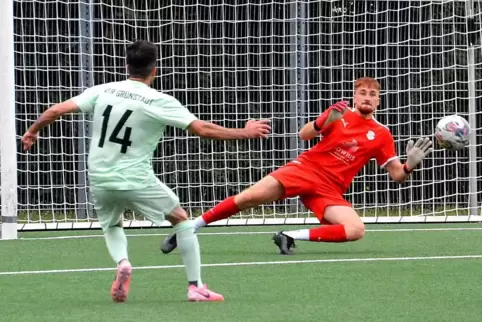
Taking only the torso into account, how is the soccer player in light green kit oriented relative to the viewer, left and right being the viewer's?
facing away from the viewer and to the right of the viewer

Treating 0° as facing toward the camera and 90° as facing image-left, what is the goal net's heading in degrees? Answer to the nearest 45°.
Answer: approximately 0°

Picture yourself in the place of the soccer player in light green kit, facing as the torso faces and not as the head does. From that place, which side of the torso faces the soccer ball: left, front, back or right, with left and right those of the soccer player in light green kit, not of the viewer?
front

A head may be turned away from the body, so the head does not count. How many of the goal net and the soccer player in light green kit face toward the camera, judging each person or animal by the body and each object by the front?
1

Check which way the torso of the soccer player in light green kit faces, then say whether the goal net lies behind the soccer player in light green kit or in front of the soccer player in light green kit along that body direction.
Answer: in front

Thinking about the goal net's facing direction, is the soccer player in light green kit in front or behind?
in front

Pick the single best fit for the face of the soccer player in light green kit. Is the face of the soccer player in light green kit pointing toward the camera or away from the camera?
away from the camera

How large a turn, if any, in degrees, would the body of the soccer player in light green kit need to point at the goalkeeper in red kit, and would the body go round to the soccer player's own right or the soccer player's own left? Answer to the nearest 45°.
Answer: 0° — they already face them
